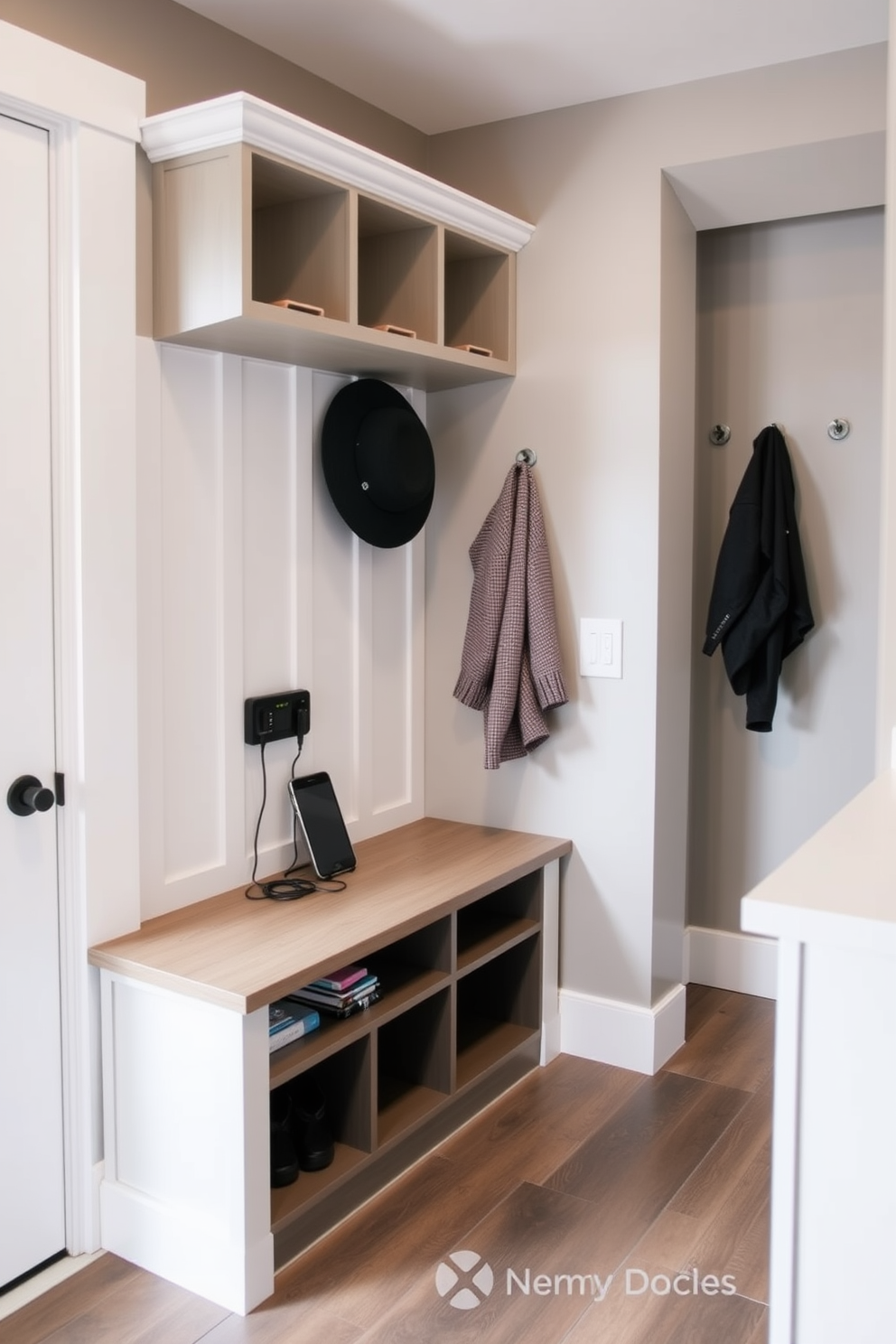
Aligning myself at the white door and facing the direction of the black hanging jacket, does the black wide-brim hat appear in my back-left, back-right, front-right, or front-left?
front-left

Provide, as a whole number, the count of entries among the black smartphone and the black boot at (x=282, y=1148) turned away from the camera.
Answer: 0

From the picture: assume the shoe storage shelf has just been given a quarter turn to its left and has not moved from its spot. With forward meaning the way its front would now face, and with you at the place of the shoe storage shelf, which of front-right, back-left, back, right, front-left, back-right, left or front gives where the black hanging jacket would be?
front

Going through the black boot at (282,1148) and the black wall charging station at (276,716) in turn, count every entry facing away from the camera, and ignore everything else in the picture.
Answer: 0

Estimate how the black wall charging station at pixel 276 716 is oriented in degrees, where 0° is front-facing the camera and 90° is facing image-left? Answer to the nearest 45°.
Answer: approximately 315°

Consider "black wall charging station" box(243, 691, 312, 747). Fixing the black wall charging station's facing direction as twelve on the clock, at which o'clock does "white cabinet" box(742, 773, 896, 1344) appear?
The white cabinet is roughly at 1 o'clock from the black wall charging station.

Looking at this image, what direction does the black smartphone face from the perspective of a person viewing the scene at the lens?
facing the viewer and to the right of the viewer

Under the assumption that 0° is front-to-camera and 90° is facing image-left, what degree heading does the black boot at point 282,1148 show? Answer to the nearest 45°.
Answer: approximately 315°

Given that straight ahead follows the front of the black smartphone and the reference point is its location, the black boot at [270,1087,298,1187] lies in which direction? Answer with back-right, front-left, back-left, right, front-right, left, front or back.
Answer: front-right

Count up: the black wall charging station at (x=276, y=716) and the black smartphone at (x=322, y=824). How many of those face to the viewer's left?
0

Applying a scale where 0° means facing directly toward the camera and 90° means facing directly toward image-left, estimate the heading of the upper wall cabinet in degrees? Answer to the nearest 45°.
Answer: approximately 315°
